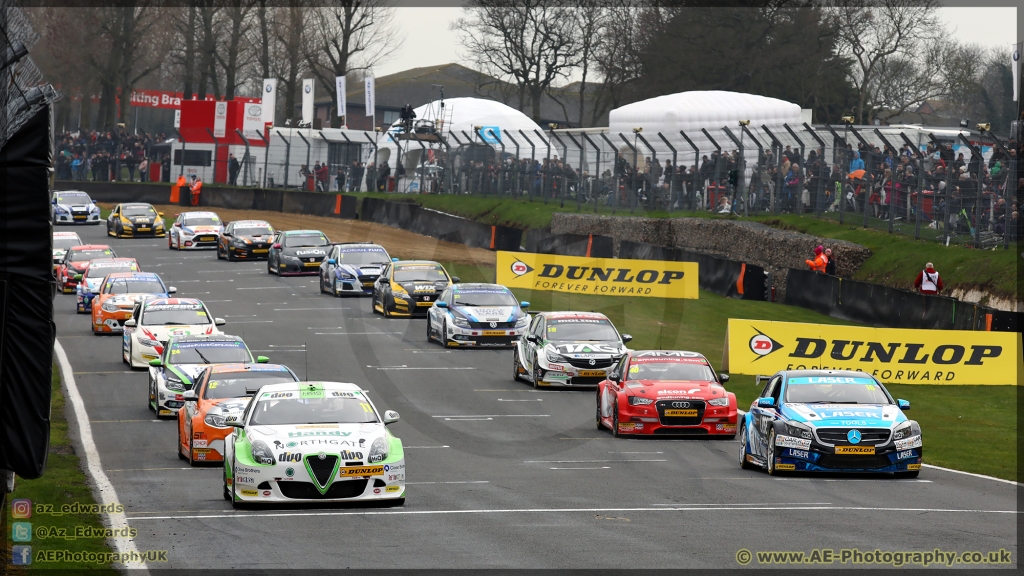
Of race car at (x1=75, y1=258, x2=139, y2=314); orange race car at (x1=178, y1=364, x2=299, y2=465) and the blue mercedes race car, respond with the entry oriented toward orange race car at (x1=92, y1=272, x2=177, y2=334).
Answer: the race car

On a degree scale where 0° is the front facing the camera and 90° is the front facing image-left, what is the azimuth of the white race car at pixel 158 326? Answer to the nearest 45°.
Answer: approximately 0°

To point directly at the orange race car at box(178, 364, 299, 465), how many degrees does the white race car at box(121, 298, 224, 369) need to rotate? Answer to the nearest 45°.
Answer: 0° — it already faces it

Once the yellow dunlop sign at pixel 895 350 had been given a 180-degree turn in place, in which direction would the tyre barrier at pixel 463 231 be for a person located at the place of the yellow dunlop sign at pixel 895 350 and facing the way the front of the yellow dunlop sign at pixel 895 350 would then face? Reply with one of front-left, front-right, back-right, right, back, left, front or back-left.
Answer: front-left

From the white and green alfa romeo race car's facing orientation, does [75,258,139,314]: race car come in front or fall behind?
behind

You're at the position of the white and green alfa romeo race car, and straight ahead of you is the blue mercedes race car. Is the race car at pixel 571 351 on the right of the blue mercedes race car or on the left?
left

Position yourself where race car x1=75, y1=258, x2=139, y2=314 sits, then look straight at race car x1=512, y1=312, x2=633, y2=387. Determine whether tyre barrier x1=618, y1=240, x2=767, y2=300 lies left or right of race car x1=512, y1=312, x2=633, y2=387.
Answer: left

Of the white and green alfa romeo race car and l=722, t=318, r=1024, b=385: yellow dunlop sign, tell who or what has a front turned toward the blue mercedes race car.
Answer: the yellow dunlop sign

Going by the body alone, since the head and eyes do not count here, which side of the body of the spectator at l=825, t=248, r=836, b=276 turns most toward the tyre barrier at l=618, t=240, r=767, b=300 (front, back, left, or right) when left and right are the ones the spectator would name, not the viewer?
right

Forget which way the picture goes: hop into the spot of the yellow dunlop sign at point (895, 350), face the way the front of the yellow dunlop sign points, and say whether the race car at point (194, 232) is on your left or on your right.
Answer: on your right
